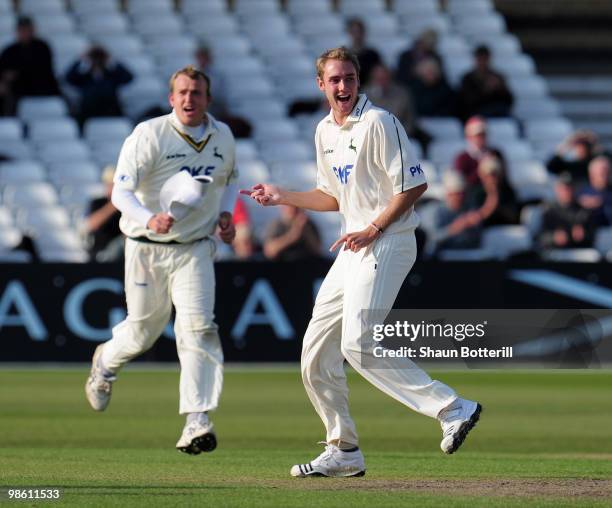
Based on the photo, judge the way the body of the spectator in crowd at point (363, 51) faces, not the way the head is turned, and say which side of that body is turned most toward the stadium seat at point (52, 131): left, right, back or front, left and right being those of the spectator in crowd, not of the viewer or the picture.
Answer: right

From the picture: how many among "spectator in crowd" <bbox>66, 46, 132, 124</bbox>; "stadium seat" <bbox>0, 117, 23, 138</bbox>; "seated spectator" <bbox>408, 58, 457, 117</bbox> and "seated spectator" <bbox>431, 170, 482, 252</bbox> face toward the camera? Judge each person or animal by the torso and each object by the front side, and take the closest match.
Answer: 4

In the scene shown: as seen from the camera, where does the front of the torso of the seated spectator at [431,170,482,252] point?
toward the camera

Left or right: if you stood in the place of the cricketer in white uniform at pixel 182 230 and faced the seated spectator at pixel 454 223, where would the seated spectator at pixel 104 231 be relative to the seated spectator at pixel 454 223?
left

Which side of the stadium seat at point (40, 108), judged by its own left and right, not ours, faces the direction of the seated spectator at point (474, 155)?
left

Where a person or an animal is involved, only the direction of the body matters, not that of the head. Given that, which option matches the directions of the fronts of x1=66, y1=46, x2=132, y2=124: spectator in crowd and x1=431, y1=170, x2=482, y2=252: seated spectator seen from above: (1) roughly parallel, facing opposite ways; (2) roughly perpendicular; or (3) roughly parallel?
roughly parallel

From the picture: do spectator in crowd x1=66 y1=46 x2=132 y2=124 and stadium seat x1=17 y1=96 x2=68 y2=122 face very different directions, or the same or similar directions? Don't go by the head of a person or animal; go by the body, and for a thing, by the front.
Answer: same or similar directions

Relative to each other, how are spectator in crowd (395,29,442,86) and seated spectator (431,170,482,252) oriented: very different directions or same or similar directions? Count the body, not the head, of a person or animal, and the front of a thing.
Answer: same or similar directions

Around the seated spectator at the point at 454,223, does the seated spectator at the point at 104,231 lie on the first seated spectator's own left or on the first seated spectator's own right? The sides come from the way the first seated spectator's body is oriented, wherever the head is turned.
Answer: on the first seated spectator's own right

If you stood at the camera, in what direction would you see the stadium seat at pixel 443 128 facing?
facing the viewer

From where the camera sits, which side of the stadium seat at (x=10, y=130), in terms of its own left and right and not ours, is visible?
front

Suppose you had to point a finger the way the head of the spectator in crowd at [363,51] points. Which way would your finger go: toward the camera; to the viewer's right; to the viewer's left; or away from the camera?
toward the camera

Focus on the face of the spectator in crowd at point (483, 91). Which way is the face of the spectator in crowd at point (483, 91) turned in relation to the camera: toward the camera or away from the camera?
toward the camera
